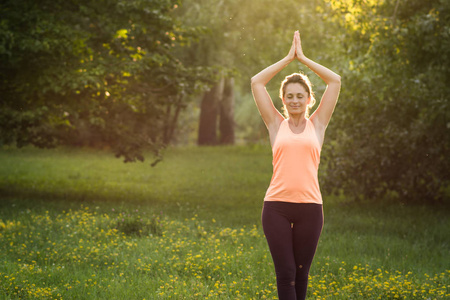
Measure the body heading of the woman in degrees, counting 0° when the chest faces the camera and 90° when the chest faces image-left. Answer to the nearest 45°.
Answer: approximately 0°
